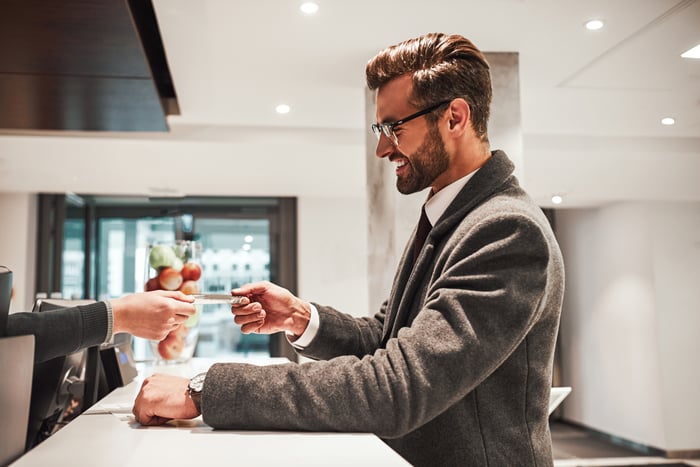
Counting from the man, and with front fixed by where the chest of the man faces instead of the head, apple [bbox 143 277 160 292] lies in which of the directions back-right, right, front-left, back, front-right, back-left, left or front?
front-right

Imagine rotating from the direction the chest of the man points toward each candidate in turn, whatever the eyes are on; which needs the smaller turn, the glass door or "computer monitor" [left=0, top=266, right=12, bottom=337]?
the computer monitor

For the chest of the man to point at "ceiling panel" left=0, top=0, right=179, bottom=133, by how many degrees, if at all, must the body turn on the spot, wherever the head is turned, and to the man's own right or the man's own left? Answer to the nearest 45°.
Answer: approximately 45° to the man's own right

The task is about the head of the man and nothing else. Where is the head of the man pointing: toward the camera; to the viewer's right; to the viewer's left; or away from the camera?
to the viewer's left

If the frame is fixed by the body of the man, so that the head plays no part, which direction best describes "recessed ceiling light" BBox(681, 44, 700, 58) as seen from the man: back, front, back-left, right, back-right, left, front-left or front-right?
back-right

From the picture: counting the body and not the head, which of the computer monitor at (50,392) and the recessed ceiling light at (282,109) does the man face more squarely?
the computer monitor

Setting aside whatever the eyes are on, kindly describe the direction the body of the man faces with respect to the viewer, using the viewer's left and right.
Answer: facing to the left of the viewer

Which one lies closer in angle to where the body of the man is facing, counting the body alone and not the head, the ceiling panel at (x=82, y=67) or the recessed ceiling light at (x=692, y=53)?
the ceiling panel

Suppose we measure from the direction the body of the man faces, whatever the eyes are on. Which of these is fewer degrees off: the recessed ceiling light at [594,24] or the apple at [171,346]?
the apple

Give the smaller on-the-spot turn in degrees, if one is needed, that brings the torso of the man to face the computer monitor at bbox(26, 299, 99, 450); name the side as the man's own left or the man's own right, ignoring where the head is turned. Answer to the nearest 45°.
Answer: approximately 45° to the man's own right
